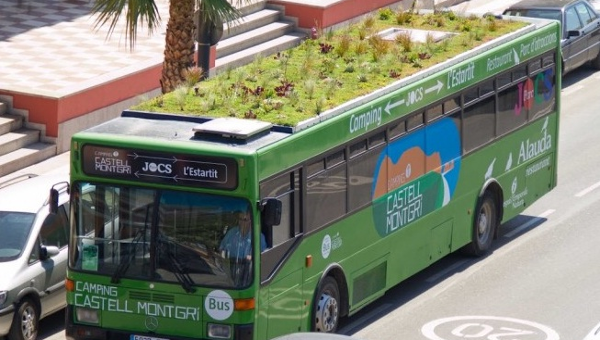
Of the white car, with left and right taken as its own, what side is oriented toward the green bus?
left

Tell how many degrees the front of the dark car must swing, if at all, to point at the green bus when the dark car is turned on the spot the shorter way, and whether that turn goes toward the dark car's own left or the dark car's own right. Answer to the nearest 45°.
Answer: approximately 45° to the dark car's own left

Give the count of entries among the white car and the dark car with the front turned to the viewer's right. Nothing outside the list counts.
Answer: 0

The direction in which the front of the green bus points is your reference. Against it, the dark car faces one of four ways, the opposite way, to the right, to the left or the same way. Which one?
the same way

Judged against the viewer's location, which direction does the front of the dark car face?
facing the viewer and to the left of the viewer

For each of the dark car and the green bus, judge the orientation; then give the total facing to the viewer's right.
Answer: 0

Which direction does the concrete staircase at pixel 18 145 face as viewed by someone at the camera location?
facing the viewer and to the right of the viewer

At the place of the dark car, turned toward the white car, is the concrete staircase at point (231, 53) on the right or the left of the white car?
right

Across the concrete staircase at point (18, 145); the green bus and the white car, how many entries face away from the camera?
0

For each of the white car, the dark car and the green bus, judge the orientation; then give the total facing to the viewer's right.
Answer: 0

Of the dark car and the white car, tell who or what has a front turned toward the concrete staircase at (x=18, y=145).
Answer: the dark car

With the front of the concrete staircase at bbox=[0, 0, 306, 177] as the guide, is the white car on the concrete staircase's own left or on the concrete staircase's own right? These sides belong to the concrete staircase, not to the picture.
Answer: on the concrete staircase's own right

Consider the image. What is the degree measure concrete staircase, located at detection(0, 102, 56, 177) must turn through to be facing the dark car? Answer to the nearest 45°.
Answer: approximately 45° to its left

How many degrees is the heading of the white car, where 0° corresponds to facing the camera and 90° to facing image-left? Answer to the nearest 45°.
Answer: approximately 45°
